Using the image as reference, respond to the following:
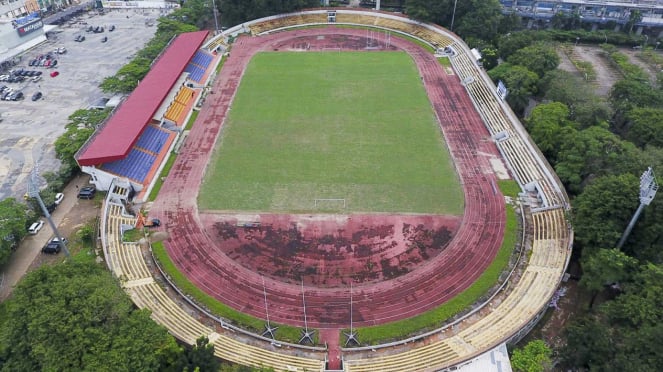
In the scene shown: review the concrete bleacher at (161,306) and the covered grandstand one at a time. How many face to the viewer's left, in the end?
0

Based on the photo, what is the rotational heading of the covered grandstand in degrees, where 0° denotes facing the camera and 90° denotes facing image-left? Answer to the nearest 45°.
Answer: approximately 315°

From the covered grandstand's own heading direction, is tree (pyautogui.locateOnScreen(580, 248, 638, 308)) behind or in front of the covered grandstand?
in front

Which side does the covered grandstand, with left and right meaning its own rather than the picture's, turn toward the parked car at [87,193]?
right

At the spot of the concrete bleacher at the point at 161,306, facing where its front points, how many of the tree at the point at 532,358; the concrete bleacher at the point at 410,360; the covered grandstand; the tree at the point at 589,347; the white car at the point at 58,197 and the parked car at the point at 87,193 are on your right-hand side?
3

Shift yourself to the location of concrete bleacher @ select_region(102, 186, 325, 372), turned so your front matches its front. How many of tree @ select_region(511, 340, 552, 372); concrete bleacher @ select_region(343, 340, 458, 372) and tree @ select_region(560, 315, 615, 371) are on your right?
3

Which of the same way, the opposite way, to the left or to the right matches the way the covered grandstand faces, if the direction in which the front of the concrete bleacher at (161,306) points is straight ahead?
to the right

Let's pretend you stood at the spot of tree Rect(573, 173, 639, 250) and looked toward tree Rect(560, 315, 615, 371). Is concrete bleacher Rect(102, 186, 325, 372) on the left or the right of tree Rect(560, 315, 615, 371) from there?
right

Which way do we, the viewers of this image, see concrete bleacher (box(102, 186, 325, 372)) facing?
facing away from the viewer and to the right of the viewer

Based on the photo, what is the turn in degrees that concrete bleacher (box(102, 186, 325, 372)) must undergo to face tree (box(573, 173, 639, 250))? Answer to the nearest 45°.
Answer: approximately 45° to its right

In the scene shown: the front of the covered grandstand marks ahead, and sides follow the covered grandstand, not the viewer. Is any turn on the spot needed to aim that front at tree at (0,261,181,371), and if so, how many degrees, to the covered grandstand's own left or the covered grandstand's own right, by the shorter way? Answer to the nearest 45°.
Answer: approximately 45° to the covered grandstand's own right

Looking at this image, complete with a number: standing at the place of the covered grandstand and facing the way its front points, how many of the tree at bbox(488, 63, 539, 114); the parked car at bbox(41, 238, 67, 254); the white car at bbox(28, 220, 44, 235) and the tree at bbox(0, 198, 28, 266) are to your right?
3

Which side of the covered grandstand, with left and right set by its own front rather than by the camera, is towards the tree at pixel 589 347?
front

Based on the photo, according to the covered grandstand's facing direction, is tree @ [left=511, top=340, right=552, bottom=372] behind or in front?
in front

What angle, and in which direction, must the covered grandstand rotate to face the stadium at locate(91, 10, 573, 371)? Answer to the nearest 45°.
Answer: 0° — it already faces it

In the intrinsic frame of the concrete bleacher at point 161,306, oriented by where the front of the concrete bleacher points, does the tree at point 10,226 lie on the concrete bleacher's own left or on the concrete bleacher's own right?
on the concrete bleacher's own left

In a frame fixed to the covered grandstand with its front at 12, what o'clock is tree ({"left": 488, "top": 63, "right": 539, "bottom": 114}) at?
The tree is roughly at 11 o'clock from the covered grandstand.
